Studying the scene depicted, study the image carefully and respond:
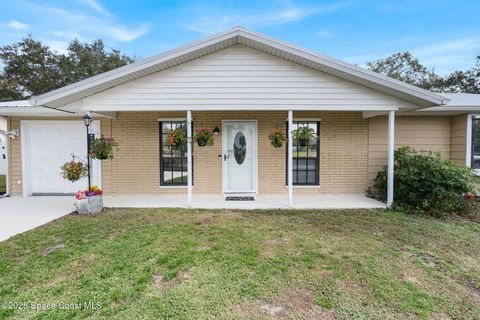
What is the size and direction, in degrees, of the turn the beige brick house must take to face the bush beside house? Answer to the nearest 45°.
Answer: approximately 45° to its left

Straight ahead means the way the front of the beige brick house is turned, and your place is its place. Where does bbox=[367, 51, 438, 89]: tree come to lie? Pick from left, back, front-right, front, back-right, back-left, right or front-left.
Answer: back-left

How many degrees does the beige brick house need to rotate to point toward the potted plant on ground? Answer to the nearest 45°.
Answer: approximately 45° to its right

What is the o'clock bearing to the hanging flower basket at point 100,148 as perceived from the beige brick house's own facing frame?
The hanging flower basket is roughly at 2 o'clock from the beige brick house.

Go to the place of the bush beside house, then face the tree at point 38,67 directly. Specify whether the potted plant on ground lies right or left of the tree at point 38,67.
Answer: left

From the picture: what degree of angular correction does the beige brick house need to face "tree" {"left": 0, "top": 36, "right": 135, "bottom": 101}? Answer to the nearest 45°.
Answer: approximately 135° to its right

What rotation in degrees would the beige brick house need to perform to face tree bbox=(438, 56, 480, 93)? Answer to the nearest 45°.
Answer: approximately 135° to its left

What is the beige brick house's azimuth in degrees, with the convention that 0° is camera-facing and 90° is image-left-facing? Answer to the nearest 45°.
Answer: approximately 0°
